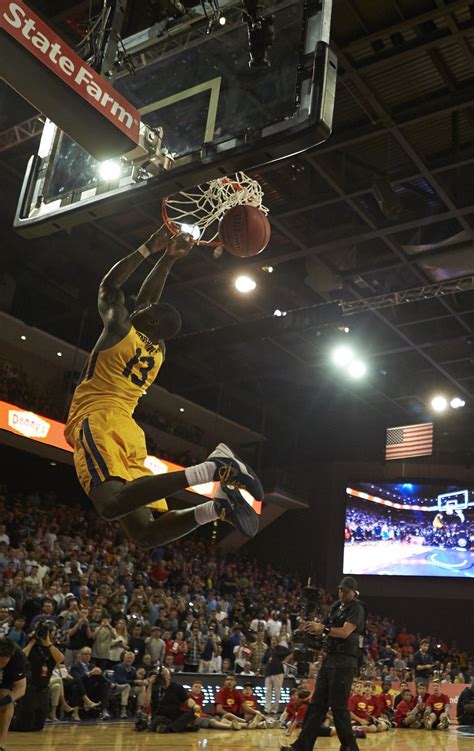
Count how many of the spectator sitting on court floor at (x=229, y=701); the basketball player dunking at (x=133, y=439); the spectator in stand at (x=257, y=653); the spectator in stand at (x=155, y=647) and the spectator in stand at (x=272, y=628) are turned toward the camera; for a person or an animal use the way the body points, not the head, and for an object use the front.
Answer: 4

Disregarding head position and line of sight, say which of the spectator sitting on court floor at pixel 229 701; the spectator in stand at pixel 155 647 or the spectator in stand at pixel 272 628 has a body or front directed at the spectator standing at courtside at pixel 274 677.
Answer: the spectator in stand at pixel 272 628

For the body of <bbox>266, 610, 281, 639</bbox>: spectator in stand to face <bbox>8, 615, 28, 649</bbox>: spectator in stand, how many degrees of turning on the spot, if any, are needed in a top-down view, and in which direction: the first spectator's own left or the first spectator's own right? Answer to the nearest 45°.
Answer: approximately 45° to the first spectator's own right

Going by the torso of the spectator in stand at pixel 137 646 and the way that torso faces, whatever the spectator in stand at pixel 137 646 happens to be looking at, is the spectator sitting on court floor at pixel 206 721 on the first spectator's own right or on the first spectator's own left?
on the first spectator's own left

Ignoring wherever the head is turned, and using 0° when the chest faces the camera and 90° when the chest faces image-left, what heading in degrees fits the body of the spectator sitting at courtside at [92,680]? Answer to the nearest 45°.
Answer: approximately 315°

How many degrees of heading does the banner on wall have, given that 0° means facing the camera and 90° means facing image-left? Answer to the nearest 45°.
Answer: approximately 315°

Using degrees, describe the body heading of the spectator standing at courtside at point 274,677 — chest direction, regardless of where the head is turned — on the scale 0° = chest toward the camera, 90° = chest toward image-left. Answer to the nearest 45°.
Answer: approximately 0°

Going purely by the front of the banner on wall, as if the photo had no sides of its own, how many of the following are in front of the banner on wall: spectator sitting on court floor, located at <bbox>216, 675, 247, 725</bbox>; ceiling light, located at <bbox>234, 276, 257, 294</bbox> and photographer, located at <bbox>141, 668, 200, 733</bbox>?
3
